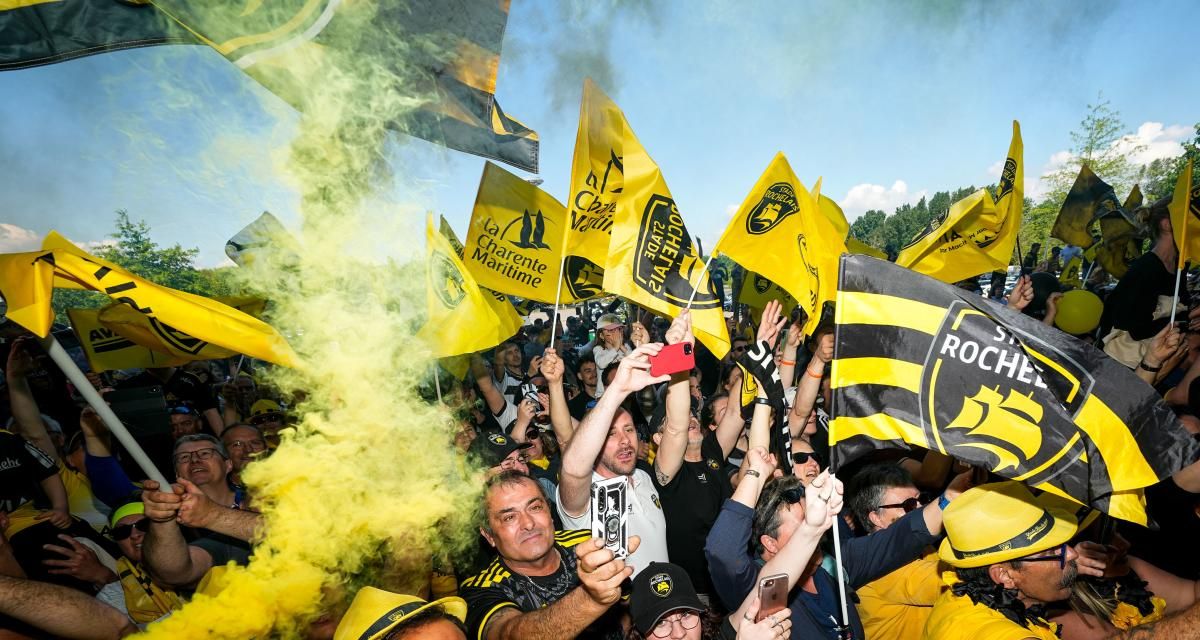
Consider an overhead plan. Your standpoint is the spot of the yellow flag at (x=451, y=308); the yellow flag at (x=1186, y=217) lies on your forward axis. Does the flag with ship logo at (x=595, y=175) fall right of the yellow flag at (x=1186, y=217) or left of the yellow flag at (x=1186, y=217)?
left

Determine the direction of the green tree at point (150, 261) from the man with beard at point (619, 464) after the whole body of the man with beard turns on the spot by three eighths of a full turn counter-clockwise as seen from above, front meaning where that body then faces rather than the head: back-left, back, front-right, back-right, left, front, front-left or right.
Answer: left

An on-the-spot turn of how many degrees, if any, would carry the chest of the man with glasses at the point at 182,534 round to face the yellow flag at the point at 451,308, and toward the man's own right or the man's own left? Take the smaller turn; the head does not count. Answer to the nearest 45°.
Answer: approximately 180°

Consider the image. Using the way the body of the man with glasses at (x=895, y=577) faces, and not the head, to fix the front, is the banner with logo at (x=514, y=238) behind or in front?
behind

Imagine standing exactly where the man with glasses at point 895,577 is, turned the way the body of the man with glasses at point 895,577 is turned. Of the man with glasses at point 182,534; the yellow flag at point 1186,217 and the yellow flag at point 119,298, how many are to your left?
1

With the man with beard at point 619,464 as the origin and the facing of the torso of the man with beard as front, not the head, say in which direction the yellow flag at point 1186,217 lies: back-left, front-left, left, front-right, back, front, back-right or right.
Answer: left

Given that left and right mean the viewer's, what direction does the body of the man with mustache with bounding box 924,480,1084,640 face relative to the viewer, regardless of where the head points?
facing to the right of the viewer

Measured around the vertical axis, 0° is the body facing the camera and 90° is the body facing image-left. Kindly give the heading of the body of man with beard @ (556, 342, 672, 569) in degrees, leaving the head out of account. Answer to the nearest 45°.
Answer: approximately 315°

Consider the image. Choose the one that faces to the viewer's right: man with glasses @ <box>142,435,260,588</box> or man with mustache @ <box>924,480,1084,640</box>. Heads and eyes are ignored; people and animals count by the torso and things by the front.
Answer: the man with mustache

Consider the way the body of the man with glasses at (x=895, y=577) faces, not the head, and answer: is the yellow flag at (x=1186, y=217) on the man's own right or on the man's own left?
on the man's own left
